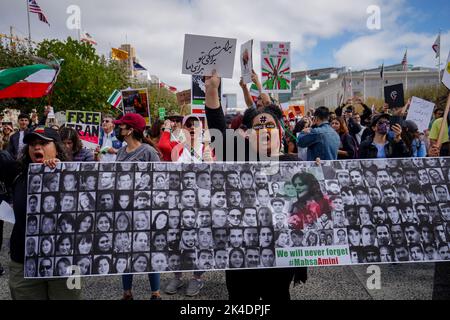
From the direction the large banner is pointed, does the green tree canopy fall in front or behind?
behind

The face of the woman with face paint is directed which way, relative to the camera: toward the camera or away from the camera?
toward the camera

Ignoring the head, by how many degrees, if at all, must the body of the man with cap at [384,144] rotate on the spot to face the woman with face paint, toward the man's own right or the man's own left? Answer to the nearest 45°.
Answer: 0° — they already face them

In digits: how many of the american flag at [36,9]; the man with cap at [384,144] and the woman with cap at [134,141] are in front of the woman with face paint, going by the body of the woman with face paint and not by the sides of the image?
0

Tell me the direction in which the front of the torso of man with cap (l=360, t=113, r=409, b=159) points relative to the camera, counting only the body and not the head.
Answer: toward the camera

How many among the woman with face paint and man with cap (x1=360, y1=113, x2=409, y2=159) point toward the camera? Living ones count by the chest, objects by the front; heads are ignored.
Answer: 2

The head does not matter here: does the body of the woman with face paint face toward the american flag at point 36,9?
no

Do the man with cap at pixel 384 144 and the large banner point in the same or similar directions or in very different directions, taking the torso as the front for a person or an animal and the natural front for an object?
same or similar directions

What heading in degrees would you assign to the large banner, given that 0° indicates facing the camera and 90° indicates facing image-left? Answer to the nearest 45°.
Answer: approximately 0°

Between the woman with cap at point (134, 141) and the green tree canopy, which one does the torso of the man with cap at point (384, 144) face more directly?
the woman with cap

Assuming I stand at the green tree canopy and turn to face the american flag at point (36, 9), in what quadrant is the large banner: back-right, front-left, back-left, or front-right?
back-left

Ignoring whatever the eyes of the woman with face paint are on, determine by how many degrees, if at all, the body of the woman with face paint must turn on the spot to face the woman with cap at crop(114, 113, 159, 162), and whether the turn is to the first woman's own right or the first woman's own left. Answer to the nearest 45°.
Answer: approximately 135° to the first woman's own right

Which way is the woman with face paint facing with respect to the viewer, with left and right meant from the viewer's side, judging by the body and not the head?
facing the viewer

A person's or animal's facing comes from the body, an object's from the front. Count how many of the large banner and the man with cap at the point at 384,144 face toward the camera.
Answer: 2

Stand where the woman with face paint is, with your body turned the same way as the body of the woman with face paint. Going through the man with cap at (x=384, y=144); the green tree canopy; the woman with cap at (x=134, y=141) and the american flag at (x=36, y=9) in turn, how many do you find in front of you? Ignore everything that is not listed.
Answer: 0
